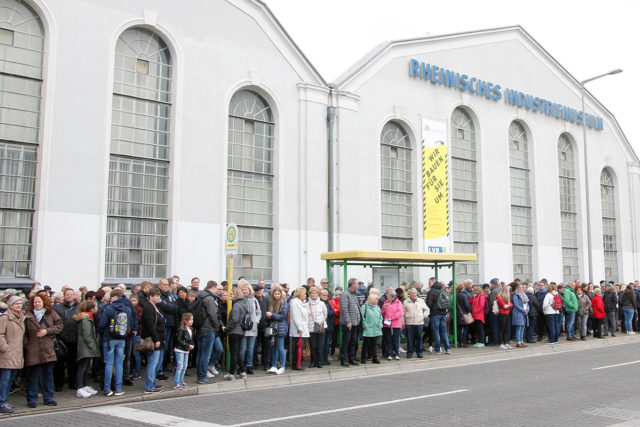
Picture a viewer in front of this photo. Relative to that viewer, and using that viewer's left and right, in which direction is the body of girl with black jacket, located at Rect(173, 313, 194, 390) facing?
facing the viewer and to the right of the viewer

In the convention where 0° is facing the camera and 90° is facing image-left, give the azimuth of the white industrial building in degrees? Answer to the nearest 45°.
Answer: approximately 315°

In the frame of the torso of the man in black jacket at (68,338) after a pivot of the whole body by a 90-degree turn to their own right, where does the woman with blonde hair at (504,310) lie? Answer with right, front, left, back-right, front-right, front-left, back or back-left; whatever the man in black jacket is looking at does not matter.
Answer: back

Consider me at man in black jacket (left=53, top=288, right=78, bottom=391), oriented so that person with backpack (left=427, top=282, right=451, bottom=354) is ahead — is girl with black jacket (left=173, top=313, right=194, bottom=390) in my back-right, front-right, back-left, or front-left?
front-right

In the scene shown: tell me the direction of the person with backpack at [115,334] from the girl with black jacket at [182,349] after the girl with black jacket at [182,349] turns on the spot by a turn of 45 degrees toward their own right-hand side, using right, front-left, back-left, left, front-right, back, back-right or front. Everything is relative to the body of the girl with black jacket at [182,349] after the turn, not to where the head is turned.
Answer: right

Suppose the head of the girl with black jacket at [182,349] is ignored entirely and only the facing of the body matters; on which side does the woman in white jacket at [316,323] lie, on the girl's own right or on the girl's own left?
on the girl's own left

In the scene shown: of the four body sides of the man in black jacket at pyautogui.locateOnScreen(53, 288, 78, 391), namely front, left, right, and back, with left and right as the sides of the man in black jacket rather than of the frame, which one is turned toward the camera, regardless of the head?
front

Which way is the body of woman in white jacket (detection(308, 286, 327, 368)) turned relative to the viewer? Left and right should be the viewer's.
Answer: facing the viewer

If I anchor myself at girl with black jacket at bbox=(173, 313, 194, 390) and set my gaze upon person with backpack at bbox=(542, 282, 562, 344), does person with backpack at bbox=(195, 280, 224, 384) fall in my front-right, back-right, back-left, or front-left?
front-left

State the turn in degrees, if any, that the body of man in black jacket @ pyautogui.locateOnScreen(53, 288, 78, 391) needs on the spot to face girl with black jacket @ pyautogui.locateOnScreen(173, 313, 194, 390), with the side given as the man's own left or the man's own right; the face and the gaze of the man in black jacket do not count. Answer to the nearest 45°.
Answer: approximately 45° to the man's own left

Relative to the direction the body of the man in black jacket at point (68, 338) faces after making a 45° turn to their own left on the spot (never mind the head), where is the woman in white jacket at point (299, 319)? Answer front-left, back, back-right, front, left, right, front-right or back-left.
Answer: front-left
